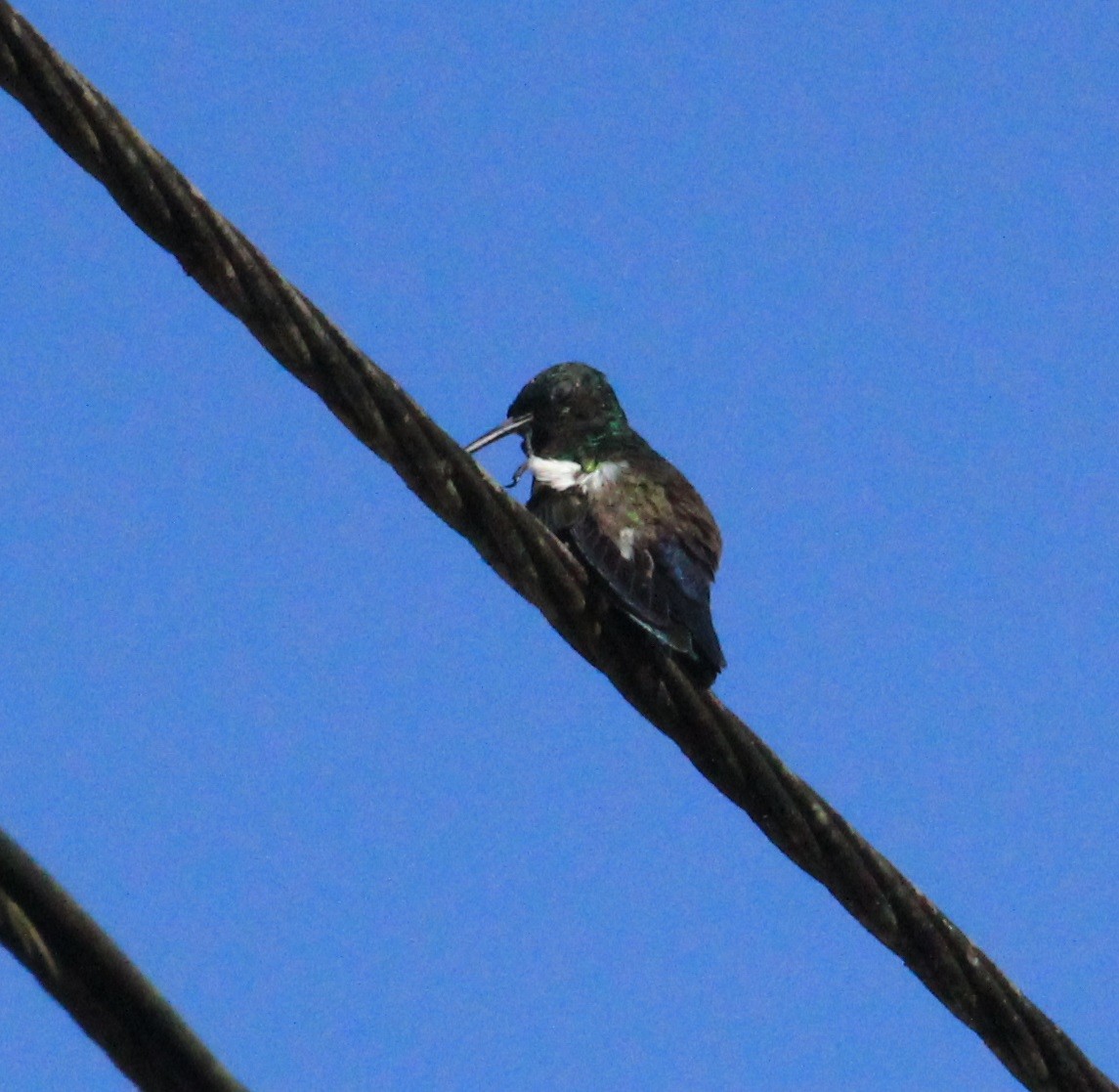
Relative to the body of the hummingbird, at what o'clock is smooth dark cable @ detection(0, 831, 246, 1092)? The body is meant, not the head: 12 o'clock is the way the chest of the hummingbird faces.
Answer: The smooth dark cable is roughly at 9 o'clock from the hummingbird.

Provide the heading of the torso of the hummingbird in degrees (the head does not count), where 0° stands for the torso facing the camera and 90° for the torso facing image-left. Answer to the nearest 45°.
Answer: approximately 90°
